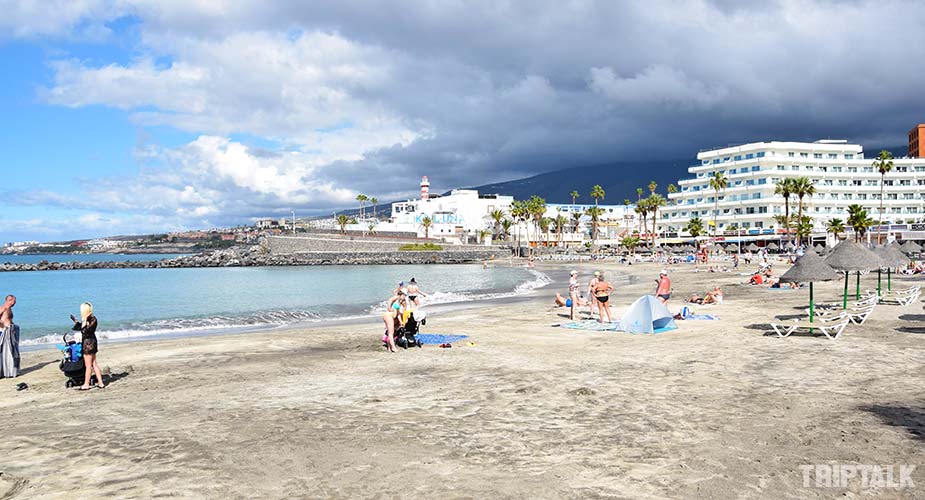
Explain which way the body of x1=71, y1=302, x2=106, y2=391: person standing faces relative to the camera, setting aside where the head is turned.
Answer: to the viewer's left

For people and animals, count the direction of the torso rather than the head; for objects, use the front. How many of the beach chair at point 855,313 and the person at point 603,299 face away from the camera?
1

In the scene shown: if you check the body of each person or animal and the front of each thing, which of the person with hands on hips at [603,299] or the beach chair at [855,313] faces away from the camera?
the person with hands on hips

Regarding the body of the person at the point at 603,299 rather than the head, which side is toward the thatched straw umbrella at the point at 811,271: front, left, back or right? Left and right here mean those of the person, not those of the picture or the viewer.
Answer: right

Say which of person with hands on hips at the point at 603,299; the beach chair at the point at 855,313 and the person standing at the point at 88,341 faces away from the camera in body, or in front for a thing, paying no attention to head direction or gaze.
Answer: the person with hands on hips

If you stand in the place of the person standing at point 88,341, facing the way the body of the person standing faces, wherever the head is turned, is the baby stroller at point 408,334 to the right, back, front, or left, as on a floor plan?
back

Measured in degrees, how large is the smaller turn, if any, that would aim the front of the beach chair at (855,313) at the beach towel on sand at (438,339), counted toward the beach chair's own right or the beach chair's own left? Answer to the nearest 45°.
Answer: approximately 45° to the beach chair's own left

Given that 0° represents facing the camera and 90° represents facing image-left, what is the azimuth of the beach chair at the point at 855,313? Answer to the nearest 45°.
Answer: approximately 90°

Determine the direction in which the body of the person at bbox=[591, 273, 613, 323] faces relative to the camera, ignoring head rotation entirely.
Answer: away from the camera

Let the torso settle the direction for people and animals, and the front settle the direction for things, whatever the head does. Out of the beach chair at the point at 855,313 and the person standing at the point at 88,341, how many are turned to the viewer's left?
2

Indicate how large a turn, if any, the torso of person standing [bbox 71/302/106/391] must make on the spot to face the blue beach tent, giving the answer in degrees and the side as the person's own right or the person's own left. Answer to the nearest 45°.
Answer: approximately 180°

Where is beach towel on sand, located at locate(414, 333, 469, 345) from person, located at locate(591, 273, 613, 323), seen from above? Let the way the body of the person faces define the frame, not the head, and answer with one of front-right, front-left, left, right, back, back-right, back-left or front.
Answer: back-left

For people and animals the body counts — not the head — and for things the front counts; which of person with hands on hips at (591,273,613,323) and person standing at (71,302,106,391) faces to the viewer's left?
the person standing

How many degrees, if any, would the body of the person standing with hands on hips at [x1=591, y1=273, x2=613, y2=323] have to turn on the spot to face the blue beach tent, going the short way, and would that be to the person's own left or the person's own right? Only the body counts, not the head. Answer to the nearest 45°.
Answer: approximately 135° to the person's own right
